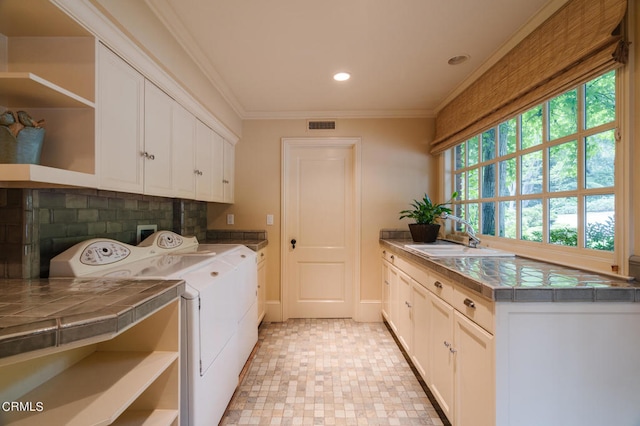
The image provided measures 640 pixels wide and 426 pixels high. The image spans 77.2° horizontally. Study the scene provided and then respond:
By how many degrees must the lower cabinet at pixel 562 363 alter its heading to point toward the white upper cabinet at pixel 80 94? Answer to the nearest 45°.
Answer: approximately 45° to its left

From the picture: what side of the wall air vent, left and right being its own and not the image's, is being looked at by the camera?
front

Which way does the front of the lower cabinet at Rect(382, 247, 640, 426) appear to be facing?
to the viewer's left

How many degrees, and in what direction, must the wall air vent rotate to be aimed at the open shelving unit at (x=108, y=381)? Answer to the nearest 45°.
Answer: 0° — it already faces it

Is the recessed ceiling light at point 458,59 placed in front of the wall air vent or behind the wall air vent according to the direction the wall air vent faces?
in front

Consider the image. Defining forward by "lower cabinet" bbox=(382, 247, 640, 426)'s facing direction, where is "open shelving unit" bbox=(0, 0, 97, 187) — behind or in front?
in front
